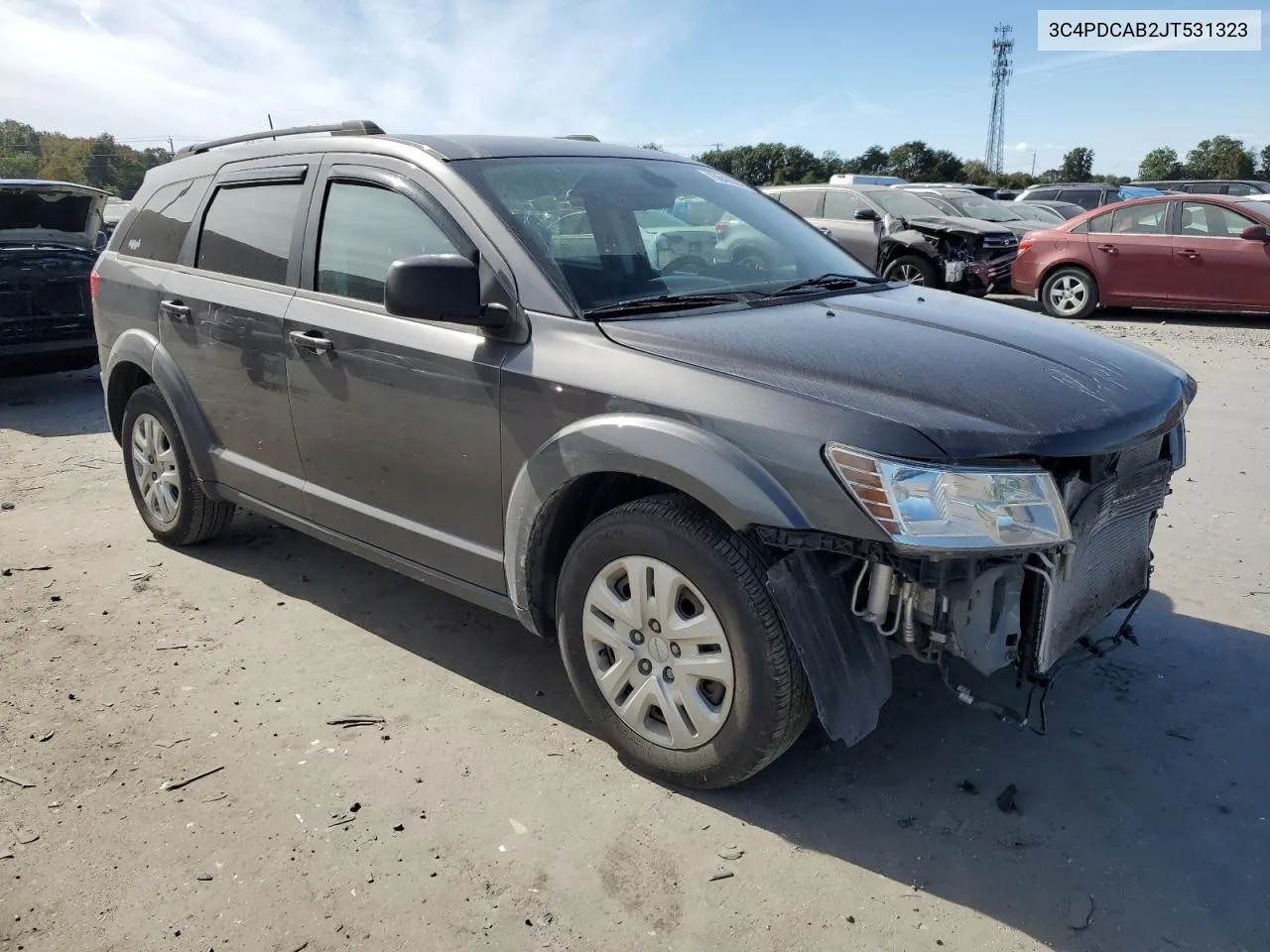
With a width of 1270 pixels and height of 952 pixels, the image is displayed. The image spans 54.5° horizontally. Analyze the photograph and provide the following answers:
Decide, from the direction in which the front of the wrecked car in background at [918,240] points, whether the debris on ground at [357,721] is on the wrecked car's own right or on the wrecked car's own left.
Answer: on the wrecked car's own right

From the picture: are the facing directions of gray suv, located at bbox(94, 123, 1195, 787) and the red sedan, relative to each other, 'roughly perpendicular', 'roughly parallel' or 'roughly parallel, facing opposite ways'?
roughly parallel

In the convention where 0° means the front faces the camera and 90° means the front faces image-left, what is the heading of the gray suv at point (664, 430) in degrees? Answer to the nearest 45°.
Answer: approximately 315°

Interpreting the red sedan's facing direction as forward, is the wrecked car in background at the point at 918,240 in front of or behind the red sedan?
behind

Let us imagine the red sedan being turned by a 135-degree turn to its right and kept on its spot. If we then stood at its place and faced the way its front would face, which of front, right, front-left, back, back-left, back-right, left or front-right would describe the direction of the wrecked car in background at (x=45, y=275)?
front

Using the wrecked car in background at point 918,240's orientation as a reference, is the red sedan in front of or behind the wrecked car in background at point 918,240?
in front

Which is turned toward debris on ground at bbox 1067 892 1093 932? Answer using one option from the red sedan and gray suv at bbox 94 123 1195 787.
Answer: the gray suv

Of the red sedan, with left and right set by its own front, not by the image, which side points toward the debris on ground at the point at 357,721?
right

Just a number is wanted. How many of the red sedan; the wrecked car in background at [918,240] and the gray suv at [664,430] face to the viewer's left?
0

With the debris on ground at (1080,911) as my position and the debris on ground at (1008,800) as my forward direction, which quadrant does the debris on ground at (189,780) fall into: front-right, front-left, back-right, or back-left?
front-left

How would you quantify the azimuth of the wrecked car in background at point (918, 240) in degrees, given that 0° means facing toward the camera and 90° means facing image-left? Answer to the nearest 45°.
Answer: approximately 315°

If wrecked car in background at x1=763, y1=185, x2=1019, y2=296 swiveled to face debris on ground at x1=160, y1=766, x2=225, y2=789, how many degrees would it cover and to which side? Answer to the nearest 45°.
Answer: approximately 45° to its right

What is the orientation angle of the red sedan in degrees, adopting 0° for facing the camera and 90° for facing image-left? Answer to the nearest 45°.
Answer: approximately 270°

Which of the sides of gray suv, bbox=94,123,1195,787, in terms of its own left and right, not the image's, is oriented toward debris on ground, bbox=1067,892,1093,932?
front

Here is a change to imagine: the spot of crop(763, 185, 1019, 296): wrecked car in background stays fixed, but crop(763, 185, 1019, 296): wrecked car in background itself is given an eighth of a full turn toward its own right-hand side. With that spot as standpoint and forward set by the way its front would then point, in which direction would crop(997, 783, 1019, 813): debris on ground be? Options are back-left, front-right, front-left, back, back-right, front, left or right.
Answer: front
